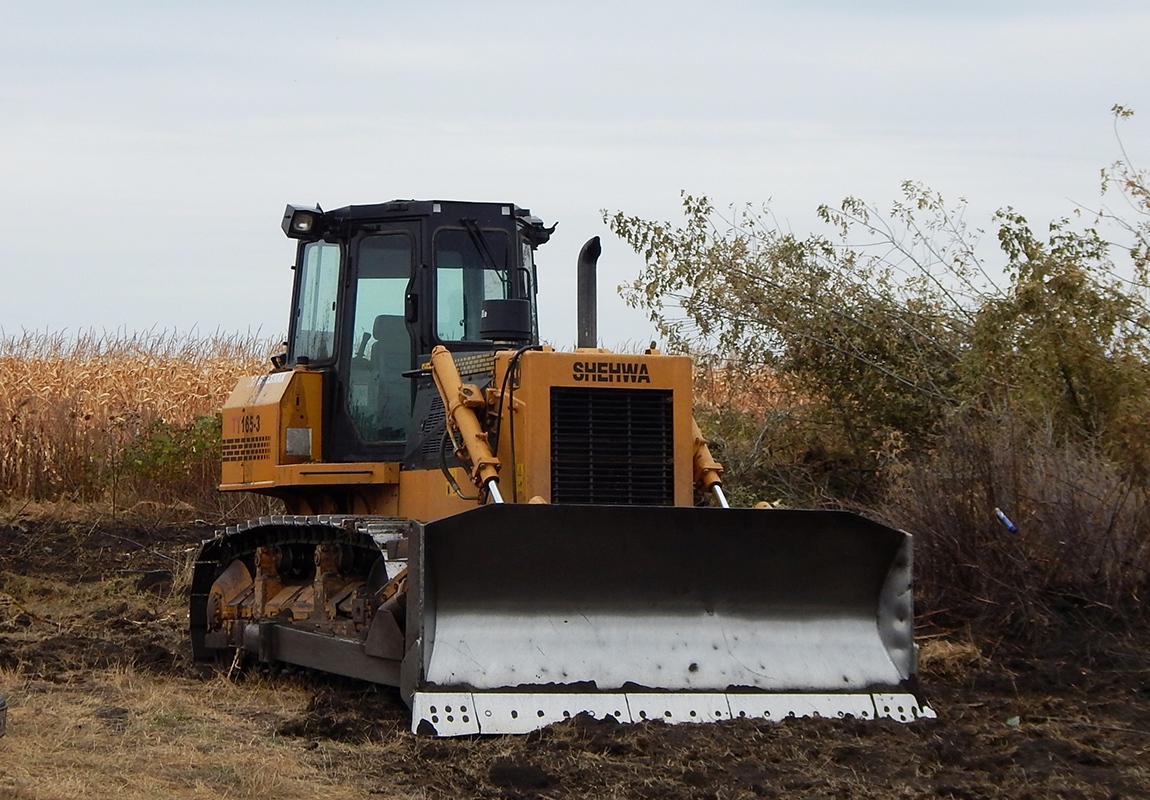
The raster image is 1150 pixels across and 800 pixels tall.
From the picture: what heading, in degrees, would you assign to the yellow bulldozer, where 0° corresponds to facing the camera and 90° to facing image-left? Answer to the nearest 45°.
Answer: approximately 315°
